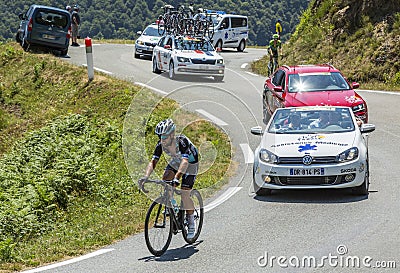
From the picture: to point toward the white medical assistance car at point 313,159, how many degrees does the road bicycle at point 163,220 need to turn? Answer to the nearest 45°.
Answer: approximately 180°

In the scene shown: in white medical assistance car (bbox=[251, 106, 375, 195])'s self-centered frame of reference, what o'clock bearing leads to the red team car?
The red team car is roughly at 6 o'clock from the white medical assistance car.

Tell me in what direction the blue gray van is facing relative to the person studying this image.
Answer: facing away from the viewer and to the left of the viewer

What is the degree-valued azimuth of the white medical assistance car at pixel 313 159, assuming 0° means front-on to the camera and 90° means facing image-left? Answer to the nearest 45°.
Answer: approximately 0°

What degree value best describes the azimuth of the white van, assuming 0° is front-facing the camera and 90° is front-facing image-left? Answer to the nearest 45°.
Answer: approximately 45°

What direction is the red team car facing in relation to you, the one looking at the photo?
facing the viewer and to the right of the viewer

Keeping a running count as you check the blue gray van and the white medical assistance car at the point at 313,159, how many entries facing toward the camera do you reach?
1

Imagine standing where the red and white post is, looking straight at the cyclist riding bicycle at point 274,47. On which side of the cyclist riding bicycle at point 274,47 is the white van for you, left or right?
left

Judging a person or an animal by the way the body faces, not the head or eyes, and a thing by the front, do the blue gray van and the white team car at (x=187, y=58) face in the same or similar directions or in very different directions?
very different directions

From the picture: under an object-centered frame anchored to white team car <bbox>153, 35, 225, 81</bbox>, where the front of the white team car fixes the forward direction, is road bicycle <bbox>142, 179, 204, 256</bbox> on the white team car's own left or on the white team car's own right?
on the white team car's own right

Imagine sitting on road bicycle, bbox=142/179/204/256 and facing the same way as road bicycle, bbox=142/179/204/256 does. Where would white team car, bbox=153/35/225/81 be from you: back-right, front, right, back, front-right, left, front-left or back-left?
back-right

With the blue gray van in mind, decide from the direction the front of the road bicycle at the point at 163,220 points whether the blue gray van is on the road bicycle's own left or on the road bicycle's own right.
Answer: on the road bicycle's own right

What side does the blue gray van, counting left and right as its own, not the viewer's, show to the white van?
right
